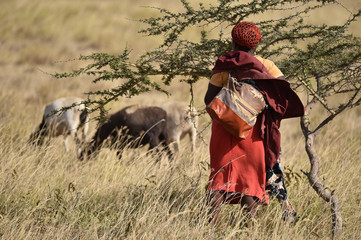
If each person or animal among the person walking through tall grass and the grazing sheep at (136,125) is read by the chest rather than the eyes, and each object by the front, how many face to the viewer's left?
1

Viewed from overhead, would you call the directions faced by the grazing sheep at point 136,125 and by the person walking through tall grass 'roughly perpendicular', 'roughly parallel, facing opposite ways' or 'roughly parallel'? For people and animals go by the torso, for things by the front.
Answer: roughly perpendicular

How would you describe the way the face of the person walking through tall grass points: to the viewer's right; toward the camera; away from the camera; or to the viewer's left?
away from the camera

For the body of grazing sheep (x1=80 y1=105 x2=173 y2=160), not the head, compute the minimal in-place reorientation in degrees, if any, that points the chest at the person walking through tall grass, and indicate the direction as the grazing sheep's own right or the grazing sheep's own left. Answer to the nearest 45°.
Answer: approximately 90° to the grazing sheep's own left

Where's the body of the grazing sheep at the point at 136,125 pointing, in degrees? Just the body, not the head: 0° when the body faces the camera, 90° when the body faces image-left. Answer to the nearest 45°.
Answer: approximately 90°

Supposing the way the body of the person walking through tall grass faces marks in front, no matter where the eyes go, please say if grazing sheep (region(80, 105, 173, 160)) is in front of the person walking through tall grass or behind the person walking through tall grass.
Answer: in front

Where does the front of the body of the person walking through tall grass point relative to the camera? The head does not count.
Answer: away from the camera

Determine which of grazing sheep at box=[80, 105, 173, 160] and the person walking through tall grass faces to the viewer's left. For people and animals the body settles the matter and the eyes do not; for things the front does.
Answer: the grazing sheep
